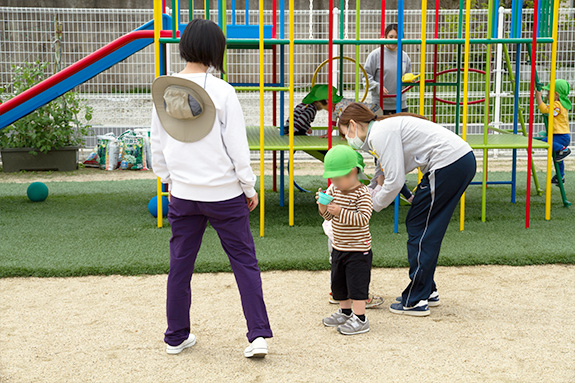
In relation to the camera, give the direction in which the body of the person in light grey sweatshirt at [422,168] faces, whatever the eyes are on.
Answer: to the viewer's left

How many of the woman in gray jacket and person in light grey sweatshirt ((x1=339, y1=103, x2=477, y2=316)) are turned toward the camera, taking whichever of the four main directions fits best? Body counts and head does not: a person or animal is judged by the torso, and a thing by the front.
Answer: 1

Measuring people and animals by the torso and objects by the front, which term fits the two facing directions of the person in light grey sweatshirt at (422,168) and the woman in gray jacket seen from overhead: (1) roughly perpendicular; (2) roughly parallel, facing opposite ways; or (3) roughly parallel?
roughly perpendicular

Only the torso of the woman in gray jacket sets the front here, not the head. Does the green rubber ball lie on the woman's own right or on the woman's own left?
on the woman's own right

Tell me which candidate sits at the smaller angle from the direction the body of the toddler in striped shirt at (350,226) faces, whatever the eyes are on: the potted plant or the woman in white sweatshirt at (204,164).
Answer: the woman in white sweatshirt

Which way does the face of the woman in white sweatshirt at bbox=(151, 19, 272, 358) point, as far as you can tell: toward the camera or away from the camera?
away from the camera

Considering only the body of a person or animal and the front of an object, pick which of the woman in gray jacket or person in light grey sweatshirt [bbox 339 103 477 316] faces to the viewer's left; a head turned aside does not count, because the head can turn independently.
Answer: the person in light grey sweatshirt

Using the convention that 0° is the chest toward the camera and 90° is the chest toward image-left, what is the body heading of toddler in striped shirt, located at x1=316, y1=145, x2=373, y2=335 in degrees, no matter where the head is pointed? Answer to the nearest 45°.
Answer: approximately 45°
